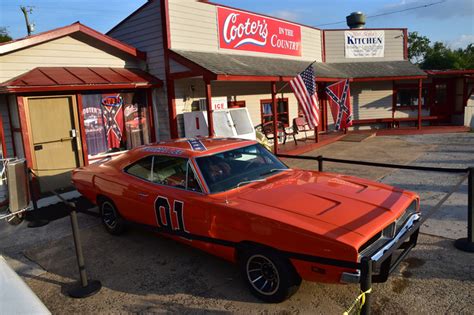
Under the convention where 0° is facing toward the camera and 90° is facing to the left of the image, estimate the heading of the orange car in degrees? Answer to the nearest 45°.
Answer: approximately 315°

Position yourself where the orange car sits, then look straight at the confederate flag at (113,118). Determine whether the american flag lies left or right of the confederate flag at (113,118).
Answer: right

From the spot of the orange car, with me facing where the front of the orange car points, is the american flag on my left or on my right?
on my left

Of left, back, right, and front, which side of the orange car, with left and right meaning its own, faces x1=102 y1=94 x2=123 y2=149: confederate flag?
back

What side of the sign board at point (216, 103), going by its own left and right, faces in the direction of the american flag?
left

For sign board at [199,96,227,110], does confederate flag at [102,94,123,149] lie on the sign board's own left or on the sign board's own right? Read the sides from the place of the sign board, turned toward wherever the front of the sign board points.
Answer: on the sign board's own right

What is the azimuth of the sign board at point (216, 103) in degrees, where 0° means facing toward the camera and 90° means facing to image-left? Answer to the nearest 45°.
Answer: approximately 0°
